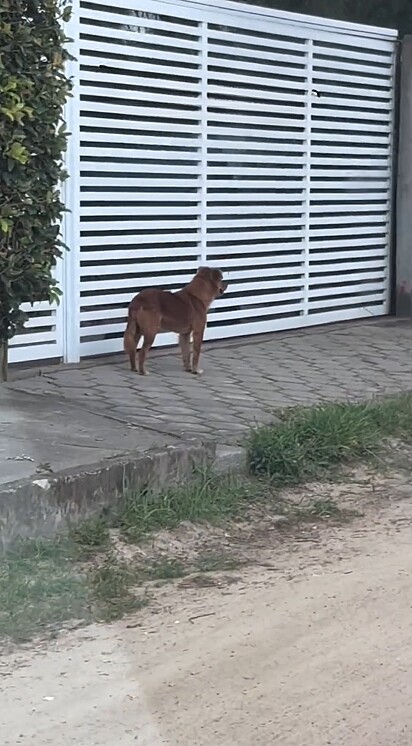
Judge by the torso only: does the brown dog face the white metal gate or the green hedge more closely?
the white metal gate

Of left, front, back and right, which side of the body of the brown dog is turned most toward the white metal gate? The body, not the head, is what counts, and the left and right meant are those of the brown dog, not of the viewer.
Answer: left

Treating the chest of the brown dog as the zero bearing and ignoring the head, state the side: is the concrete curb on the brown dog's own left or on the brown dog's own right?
on the brown dog's own right

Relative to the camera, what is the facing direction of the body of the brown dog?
to the viewer's right
